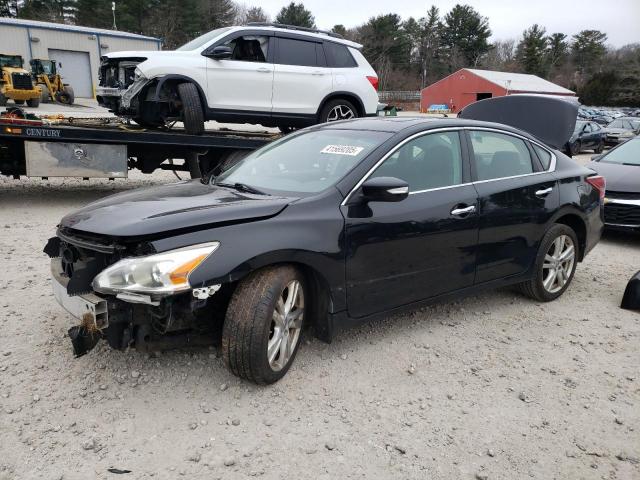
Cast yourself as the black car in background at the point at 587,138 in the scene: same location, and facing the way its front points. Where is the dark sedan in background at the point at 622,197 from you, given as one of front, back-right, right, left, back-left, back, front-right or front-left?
front-left

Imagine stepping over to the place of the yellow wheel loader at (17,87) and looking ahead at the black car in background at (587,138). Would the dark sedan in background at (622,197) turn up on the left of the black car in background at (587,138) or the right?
right

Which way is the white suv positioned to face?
to the viewer's left

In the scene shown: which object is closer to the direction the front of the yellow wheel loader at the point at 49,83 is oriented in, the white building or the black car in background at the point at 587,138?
the black car in background

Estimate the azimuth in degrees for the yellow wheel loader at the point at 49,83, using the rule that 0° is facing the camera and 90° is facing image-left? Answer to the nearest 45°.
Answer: approximately 315°

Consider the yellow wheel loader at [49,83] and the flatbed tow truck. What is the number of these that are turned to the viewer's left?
1

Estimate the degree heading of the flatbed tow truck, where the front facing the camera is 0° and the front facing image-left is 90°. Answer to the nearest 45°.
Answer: approximately 90°

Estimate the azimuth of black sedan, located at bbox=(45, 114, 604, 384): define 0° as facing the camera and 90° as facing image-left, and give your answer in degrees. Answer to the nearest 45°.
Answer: approximately 45°
